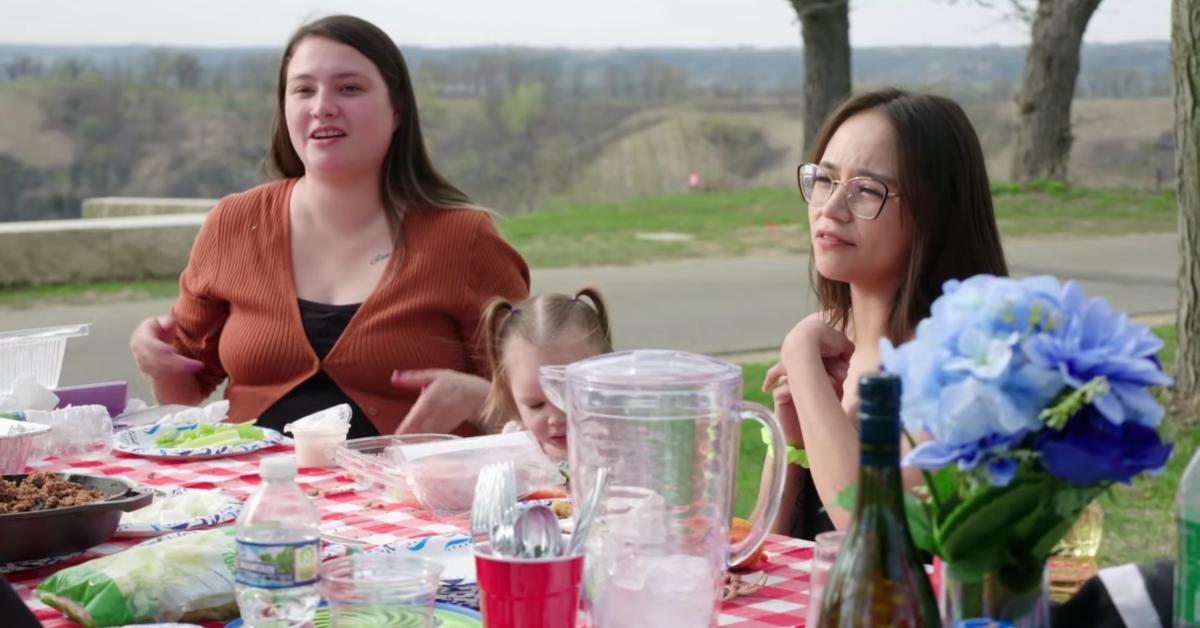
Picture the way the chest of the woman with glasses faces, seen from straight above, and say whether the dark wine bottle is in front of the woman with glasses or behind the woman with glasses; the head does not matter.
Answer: in front

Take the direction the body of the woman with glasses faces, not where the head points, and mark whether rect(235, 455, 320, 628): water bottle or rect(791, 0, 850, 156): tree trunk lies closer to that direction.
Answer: the water bottle

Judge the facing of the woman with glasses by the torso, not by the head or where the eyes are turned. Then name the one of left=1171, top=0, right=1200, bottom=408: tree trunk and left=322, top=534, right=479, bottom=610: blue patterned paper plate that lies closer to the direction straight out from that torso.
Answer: the blue patterned paper plate

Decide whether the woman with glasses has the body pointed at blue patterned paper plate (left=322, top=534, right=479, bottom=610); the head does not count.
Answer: yes

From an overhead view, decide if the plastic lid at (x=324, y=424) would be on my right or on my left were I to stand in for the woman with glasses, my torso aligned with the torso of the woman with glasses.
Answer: on my right

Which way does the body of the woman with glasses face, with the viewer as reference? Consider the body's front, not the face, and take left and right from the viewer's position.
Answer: facing the viewer and to the left of the viewer

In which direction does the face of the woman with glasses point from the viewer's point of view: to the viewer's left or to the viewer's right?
to the viewer's left

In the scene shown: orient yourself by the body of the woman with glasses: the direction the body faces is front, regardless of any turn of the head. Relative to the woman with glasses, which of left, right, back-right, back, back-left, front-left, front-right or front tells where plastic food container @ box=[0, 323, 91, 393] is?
front-right

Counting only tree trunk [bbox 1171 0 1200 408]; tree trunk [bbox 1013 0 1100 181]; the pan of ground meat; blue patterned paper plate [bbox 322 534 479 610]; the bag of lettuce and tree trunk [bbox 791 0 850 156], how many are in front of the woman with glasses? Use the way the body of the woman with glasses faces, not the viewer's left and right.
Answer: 3

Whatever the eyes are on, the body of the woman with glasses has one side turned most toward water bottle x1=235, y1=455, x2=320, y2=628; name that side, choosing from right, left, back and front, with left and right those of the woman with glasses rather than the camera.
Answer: front

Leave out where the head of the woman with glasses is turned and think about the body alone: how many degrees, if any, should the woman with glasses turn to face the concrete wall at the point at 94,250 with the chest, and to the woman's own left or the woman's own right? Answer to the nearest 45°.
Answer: approximately 90° to the woman's own right

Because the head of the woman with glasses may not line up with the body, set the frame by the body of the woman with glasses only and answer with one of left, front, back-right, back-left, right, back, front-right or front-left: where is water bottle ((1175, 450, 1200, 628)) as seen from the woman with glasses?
front-left

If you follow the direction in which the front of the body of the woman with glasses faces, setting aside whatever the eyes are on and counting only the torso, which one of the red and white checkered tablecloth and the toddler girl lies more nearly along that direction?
the red and white checkered tablecloth

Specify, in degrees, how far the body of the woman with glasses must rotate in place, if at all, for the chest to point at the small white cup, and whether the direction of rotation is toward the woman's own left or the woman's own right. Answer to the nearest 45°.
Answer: approximately 45° to the woman's own right

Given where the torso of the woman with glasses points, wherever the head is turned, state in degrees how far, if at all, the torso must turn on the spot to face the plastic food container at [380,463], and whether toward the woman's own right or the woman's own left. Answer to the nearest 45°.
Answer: approximately 45° to the woman's own right

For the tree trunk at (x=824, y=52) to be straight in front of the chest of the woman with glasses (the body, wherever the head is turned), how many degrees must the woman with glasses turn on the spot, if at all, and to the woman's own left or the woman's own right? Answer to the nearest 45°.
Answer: approximately 135° to the woman's own right

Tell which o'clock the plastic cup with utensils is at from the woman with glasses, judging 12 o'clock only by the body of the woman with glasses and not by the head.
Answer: The plastic cup with utensils is roughly at 11 o'clock from the woman with glasses.

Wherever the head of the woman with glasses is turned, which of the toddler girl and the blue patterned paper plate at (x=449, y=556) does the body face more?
the blue patterned paper plate

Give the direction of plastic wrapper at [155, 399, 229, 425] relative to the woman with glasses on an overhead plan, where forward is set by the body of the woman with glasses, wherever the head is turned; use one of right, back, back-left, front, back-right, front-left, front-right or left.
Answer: front-right

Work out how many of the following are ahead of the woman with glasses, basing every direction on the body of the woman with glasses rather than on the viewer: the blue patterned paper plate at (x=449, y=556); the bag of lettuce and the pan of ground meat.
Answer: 3
